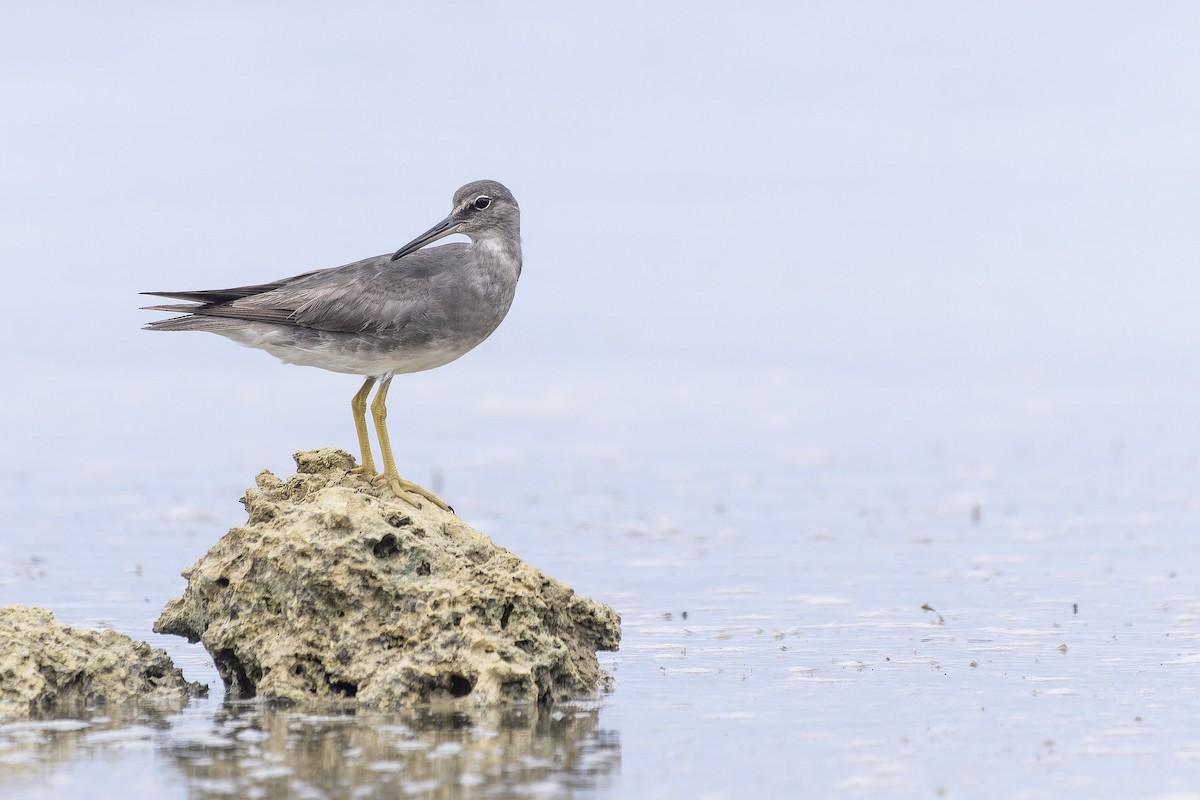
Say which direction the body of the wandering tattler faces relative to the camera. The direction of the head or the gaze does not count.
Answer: to the viewer's right
